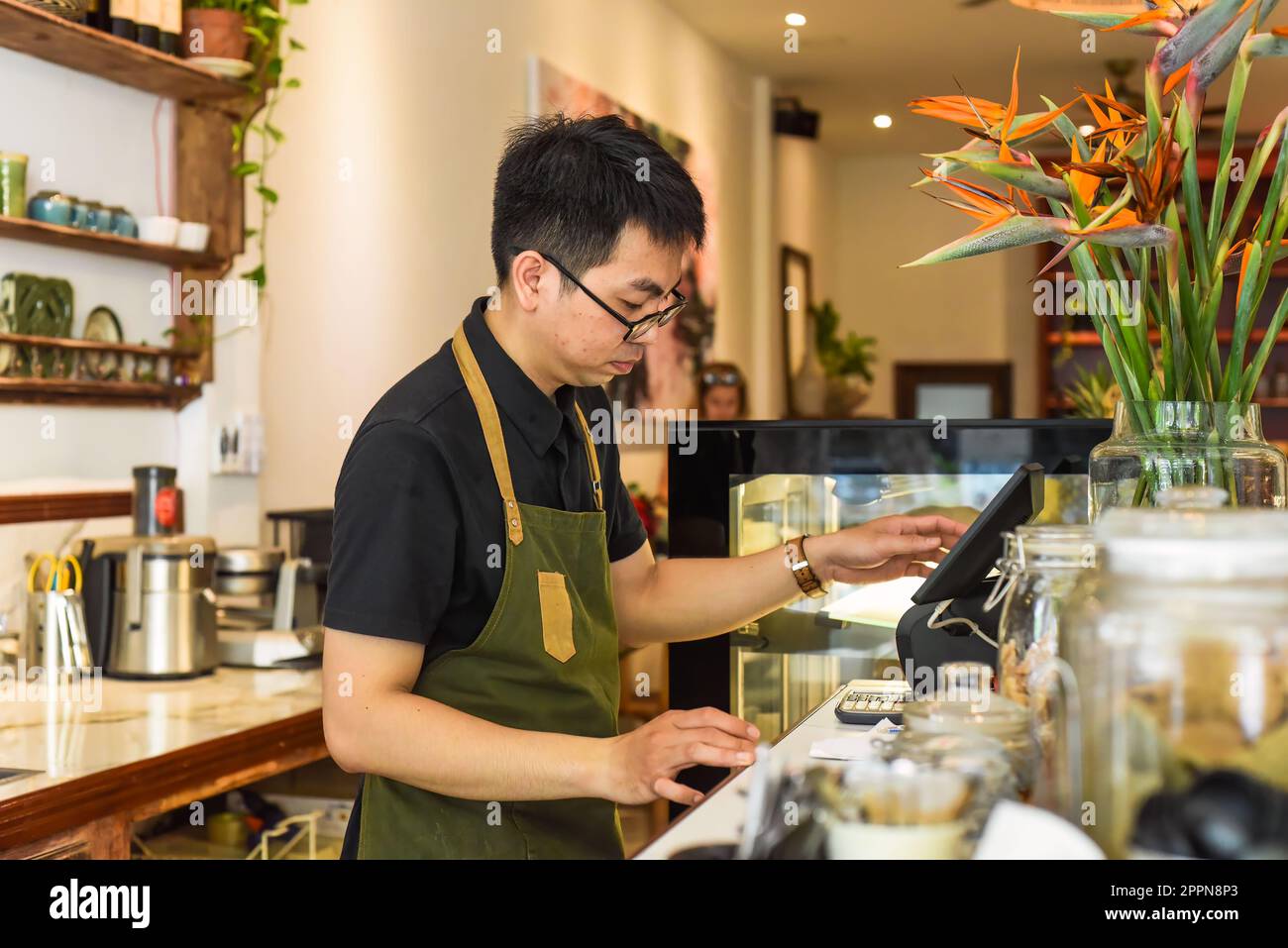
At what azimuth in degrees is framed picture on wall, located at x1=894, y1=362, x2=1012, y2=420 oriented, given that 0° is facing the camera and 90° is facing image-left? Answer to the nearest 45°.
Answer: approximately 0°

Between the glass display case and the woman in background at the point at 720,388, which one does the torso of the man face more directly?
the glass display case

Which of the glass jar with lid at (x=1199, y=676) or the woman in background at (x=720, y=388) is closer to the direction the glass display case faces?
the glass jar with lid

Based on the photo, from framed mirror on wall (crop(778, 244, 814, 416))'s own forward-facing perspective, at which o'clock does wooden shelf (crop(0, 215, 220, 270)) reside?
The wooden shelf is roughly at 2 o'clock from the framed mirror on wall.

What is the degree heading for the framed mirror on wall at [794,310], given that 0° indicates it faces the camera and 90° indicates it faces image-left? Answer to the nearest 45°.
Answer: approximately 315°

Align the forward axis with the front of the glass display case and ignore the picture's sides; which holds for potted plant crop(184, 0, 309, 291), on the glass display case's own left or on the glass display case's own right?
on the glass display case's own right

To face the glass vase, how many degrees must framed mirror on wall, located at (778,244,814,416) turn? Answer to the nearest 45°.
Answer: approximately 45° to its right
